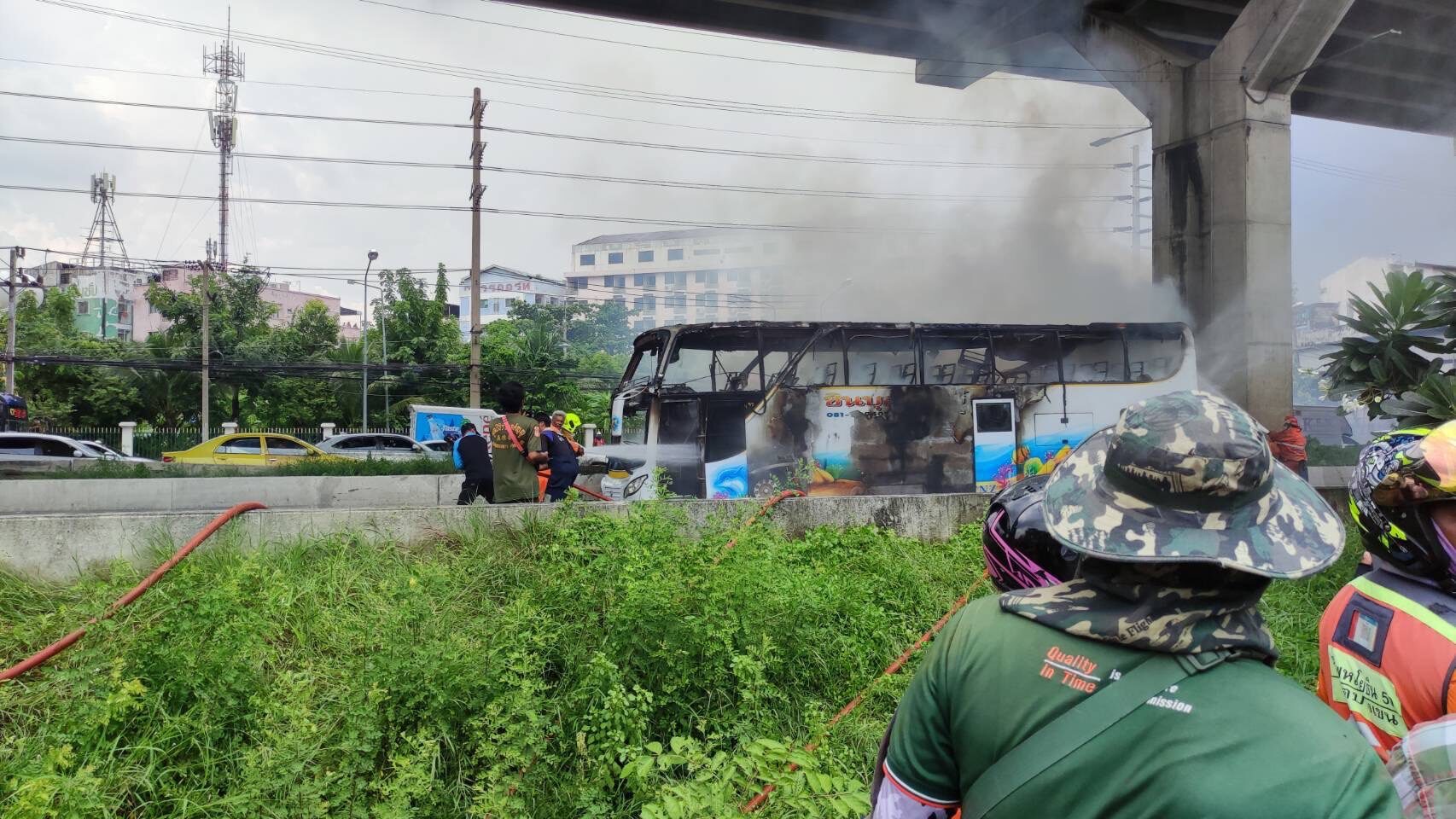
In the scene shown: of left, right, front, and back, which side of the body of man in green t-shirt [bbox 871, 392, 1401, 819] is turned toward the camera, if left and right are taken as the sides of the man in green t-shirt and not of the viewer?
back

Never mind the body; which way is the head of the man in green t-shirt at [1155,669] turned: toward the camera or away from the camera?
away from the camera

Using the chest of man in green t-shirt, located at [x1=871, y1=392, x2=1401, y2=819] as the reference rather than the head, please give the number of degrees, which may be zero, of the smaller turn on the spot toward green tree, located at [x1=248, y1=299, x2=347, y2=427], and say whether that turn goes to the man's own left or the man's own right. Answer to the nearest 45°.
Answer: approximately 45° to the man's own left

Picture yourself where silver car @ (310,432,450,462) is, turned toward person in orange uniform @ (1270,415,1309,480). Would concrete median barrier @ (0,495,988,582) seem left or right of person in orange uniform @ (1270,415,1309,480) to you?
right

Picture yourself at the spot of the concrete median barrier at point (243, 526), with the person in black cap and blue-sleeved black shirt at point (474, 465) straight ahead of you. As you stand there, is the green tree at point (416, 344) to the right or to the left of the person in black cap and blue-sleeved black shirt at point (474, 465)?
left

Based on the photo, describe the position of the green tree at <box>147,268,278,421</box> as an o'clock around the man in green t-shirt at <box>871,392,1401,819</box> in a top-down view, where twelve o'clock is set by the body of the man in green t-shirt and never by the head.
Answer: The green tree is roughly at 10 o'clock from the man in green t-shirt.
